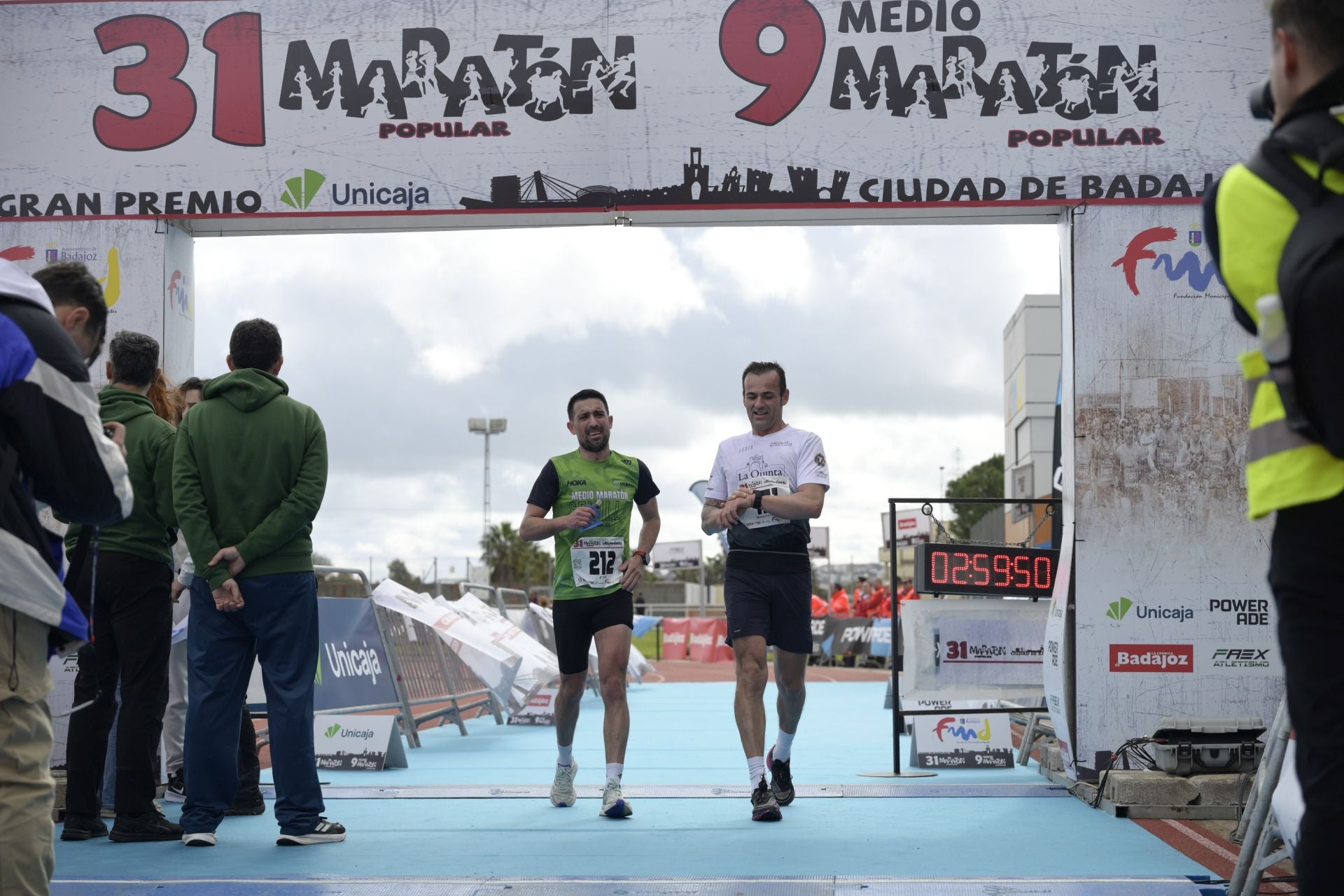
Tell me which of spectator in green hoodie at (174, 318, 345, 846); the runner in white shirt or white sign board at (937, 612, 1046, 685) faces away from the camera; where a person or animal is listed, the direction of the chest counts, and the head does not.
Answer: the spectator in green hoodie

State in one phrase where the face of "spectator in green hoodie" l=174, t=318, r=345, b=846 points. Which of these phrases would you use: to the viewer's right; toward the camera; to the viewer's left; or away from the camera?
away from the camera

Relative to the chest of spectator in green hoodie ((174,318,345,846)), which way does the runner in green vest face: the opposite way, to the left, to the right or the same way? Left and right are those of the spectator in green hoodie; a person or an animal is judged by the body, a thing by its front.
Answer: the opposite way

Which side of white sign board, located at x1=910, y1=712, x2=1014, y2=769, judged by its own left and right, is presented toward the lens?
front

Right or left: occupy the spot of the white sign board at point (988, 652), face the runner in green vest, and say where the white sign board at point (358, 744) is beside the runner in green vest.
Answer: right

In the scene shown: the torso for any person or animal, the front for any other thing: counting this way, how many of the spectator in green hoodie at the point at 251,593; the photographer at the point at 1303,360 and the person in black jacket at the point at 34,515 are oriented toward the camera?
0

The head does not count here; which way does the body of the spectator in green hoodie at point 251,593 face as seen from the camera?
away from the camera

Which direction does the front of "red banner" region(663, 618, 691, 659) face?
toward the camera

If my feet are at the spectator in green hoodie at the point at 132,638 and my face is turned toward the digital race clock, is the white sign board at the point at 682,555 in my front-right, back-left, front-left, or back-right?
front-left

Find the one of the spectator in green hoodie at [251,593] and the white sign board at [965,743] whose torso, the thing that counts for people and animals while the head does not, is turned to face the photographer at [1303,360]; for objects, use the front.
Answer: the white sign board
